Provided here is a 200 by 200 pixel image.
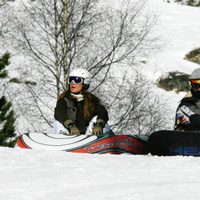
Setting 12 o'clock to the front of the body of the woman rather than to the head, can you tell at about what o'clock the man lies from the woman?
The man is roughly at 10 o'clock from the woman.

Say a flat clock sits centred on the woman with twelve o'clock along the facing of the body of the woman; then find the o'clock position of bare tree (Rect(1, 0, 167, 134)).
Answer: The bare tree is roughly at 6 o'clock from the woman.

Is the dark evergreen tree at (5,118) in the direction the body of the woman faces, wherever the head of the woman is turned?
no

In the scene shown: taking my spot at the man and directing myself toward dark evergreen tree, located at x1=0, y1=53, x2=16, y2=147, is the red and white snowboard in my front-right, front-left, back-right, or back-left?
front-left

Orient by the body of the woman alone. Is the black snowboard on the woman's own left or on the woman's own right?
on the woman's own left

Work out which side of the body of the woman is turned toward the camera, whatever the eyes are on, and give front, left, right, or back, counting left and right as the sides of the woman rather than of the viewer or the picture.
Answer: front

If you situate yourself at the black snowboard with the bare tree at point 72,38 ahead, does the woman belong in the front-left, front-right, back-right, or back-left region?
front-left

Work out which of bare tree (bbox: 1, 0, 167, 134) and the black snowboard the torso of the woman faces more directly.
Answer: the black snowboard

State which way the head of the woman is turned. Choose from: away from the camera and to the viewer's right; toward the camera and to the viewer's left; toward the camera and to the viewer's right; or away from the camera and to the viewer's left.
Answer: toward the camera and to the viewer's left
